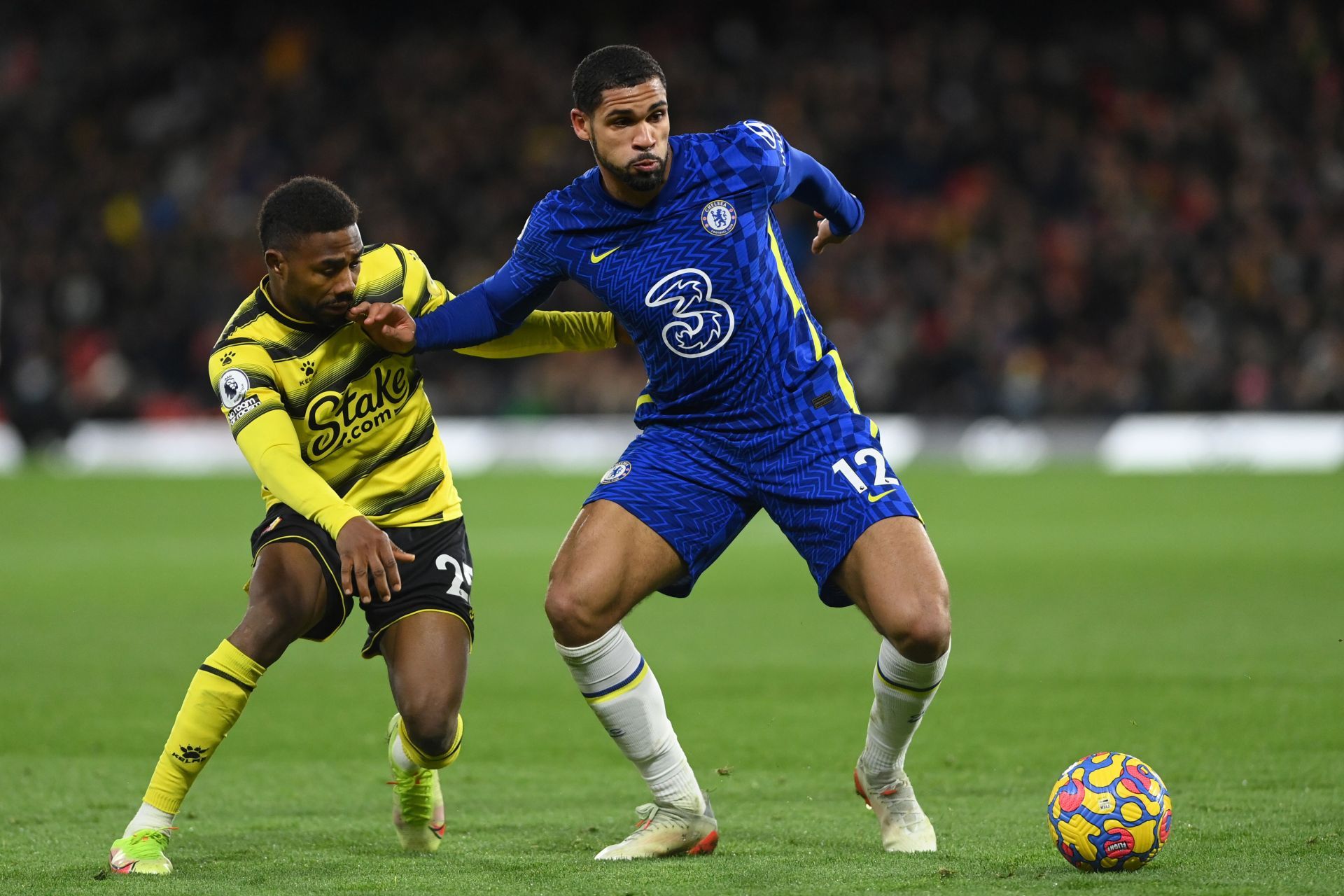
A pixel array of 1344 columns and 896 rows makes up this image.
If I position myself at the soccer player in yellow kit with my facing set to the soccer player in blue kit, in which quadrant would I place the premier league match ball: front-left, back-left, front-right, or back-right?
front-right

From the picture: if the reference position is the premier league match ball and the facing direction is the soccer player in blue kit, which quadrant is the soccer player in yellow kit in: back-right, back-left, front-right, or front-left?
front-left

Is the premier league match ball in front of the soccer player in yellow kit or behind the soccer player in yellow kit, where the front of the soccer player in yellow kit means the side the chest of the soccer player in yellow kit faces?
in front

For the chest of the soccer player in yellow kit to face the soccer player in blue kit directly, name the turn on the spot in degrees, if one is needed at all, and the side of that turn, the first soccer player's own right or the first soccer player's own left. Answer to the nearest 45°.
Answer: approximately 45° to the first soccer player's own left

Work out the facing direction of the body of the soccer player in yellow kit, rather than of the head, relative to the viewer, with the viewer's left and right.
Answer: facing the viewer and to the right of the viewer

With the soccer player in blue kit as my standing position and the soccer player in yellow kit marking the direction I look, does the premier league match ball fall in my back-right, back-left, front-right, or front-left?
back-left

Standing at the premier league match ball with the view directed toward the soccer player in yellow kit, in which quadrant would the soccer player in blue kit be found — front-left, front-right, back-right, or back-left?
front-right

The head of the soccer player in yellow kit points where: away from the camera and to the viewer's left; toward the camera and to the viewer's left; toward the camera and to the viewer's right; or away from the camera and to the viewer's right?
toward the camera and to the viewer's right
